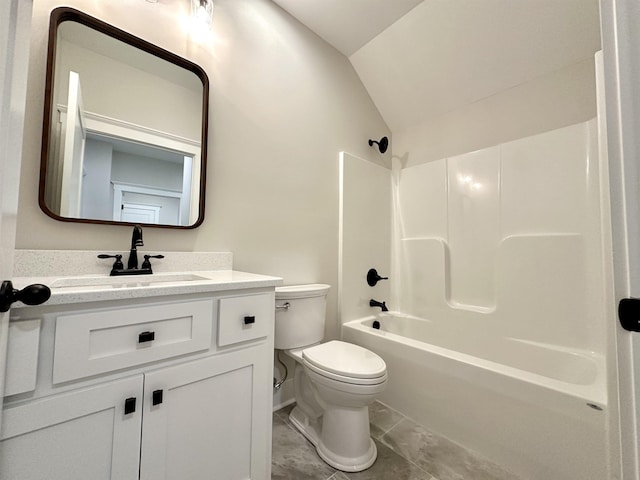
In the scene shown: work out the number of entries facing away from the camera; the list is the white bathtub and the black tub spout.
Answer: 0

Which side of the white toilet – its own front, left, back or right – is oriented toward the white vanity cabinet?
right

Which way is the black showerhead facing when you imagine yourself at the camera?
facing the viewer and to the right of the viewer

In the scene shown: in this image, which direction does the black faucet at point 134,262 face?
toward the camera

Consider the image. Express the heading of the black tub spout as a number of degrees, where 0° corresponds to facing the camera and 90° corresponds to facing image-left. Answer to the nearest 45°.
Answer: approximately 315°

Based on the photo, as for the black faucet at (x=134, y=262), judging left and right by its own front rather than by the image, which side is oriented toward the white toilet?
left

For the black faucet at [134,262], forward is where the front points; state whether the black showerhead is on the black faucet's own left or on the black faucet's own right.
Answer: on the black faucet's own left

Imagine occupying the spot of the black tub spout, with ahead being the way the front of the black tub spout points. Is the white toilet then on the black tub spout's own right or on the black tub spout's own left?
on the black tub spout's own right
